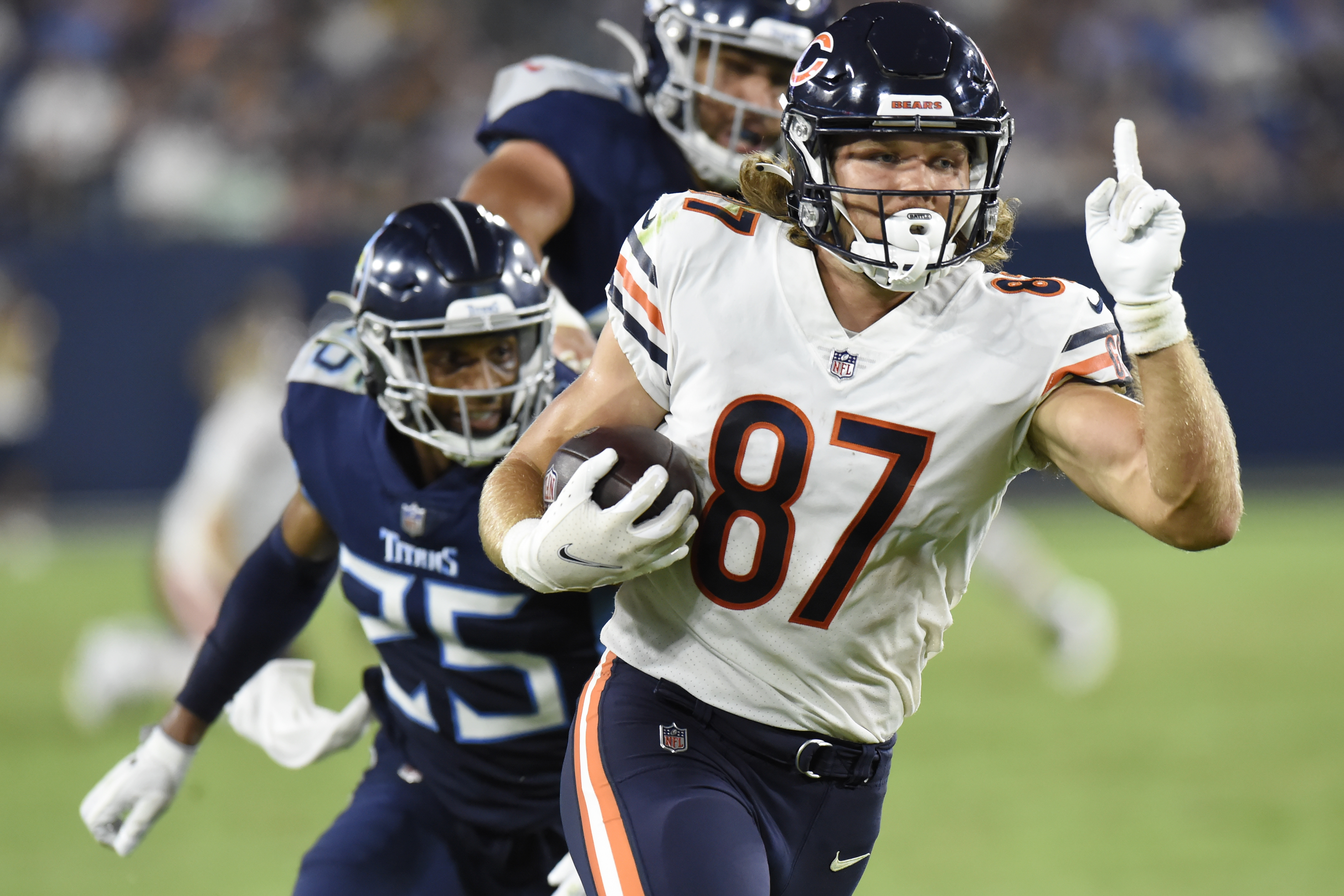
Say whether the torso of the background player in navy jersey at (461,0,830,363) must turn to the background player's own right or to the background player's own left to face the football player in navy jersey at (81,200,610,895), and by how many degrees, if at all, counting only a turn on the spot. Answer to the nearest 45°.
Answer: approximately 45° to the background player's own right

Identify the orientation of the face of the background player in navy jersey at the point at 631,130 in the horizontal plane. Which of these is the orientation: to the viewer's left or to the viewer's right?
to the viewer's right

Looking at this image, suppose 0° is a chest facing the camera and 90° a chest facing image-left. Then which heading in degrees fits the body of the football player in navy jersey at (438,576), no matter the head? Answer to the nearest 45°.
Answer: approximately 0°

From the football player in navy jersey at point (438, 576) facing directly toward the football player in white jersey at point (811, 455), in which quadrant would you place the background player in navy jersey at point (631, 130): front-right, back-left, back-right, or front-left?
back-left

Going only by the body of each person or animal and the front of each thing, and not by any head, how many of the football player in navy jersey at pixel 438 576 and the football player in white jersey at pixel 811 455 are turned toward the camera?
2

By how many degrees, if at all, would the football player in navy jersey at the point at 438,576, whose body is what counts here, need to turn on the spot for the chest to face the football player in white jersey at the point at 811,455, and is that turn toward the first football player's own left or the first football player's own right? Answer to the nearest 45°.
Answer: approximately 45° to the first football player's own left

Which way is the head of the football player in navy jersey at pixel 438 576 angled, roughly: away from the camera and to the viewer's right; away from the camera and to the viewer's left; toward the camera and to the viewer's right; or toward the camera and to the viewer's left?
toward the camera and to the viewer's right

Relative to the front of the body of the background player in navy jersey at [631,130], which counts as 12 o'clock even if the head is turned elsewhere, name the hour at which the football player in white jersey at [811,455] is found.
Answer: The football player in white jersey is roughly at 1 o'clock from the background player in navy jersey.

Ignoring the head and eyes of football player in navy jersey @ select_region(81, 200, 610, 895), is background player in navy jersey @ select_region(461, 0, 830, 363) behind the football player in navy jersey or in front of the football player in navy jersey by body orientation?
behind

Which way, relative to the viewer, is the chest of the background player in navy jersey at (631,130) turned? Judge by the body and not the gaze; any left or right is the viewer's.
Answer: facing the viewer and to the right of the viewer

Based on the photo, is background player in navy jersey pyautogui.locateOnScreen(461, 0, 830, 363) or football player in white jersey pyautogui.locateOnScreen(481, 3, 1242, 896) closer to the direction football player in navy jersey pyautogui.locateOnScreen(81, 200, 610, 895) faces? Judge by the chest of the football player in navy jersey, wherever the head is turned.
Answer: the football player in white jersey
